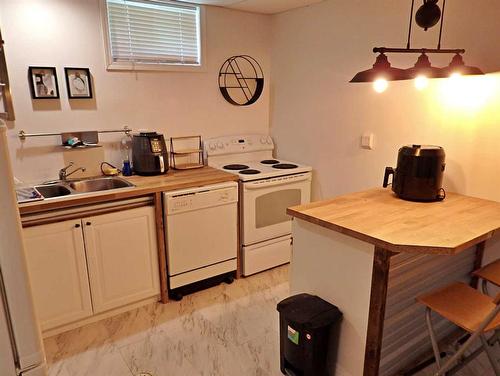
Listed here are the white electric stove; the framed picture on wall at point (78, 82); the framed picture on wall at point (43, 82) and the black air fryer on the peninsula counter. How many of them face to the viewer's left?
1

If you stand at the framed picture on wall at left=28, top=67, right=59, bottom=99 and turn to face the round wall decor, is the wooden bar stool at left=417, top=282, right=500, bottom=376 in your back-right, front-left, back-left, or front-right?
front-right

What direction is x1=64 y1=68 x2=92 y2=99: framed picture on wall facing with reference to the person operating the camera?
facing the viewer

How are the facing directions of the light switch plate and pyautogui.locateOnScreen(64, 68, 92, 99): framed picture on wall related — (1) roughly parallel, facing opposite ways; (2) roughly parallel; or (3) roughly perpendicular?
roughly perpendicular

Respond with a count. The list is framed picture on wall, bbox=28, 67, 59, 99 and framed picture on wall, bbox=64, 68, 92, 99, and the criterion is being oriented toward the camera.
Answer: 2

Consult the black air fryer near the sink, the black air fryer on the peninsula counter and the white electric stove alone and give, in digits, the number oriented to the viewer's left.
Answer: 1

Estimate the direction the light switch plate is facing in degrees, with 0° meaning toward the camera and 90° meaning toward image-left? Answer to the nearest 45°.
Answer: approximately 45°

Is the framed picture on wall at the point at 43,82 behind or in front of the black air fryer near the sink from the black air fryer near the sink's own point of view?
behind

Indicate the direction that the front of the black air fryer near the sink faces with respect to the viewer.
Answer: facing the viewer and to the right of the viewer

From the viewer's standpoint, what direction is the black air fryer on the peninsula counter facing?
to the viewer's left

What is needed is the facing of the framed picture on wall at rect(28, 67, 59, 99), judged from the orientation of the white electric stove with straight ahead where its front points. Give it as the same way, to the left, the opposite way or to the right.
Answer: the same way

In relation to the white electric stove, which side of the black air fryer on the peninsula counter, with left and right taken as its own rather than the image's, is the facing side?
front

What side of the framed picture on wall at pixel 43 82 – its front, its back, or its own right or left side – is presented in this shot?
front

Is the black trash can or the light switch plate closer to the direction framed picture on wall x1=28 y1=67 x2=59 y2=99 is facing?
the black trash can
